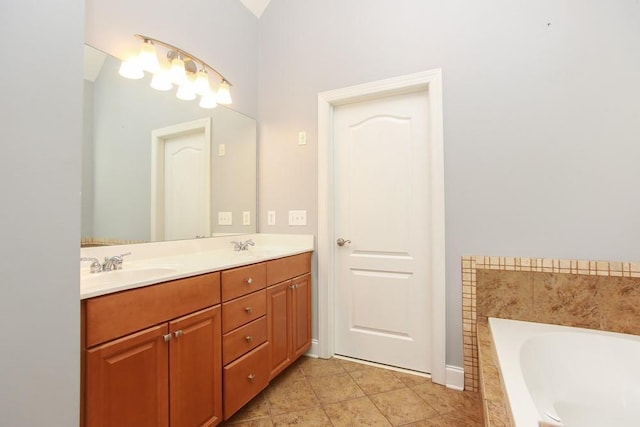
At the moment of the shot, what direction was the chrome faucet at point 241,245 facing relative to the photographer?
facing the viewer and to the right of the viewer

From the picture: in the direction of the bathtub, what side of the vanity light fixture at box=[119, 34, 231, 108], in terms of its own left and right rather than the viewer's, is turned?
front

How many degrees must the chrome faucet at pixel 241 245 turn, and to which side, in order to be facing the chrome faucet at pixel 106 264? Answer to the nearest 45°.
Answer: approximately 90° to its right

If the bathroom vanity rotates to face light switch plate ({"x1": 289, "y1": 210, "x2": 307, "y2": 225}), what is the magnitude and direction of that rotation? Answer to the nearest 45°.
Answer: approximately 90° to its left

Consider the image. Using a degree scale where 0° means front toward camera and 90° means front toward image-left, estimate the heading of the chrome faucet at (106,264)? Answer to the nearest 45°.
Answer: approximately 315°

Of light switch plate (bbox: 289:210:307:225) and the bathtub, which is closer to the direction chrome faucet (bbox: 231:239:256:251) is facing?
the bathtub

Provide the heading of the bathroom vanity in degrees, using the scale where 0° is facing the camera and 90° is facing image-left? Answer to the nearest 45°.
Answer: approximately 315°

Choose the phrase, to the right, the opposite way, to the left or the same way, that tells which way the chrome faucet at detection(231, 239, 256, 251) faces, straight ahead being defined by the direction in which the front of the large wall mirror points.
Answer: the same way

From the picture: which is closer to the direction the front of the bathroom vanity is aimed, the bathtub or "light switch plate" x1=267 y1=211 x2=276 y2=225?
the bathtub

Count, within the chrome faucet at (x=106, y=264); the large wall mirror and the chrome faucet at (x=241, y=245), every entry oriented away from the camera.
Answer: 0

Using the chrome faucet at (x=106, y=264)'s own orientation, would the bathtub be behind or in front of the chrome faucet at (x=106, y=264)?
in front

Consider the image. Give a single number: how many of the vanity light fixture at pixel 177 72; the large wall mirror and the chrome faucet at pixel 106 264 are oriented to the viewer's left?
0

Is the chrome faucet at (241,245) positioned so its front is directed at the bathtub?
yes

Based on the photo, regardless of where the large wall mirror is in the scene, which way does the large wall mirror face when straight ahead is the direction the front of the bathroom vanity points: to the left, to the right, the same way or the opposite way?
the same way

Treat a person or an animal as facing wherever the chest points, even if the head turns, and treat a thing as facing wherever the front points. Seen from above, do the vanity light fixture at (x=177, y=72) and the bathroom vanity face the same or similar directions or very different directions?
same or similar directions

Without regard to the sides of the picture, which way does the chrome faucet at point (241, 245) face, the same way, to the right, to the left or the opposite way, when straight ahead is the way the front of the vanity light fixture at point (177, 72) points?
the same way
